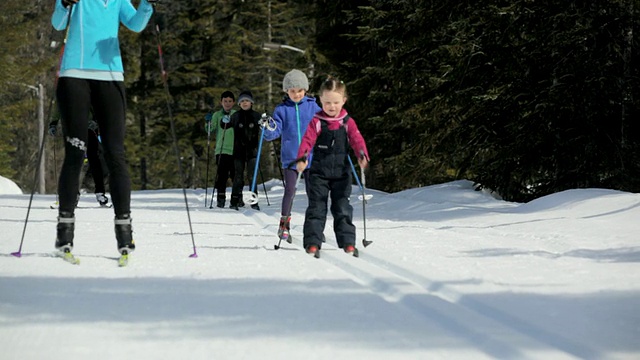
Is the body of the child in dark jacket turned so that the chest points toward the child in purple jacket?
yes

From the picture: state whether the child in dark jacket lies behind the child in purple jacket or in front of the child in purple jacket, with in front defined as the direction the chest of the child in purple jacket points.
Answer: behind

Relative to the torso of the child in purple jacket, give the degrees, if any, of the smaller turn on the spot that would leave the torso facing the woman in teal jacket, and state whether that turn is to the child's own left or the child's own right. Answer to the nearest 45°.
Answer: approximately 45° to the child's own right

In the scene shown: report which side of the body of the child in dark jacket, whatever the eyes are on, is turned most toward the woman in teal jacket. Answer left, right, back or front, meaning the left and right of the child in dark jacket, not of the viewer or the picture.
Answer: front

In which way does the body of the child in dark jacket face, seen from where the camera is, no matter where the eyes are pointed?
toward the camera

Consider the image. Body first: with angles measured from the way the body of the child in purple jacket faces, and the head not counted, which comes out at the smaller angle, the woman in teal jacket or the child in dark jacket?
the woman in teal jacket

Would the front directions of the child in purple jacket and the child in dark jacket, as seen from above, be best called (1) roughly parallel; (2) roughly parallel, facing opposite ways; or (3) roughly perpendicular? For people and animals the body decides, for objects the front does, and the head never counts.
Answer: roughly parallel
